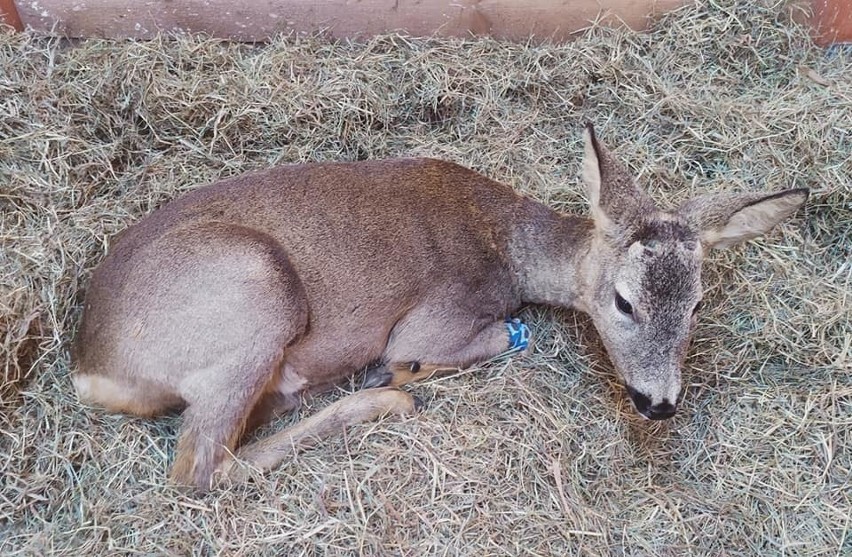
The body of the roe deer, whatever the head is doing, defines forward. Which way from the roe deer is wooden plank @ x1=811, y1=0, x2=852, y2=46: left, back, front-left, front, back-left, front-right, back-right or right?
front-left

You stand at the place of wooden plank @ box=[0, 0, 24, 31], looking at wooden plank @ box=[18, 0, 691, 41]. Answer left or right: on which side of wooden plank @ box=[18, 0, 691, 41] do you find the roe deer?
right

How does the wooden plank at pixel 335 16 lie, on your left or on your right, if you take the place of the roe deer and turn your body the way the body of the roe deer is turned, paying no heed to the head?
on your left

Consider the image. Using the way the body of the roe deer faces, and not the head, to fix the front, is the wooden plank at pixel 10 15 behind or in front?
behind

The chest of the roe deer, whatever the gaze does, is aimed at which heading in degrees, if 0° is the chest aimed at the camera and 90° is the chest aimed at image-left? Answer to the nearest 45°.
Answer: approximately 270°
